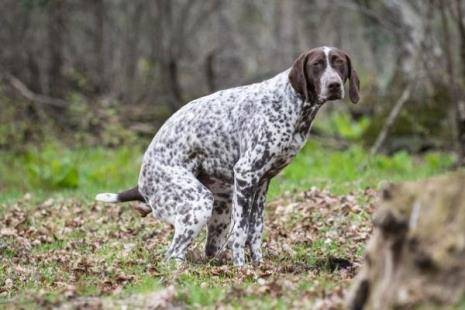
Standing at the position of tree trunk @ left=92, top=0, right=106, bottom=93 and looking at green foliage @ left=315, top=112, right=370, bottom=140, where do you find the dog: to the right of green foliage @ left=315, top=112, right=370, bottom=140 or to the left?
right

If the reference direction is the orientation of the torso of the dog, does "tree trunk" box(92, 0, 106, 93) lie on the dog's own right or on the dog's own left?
on the dog's own left

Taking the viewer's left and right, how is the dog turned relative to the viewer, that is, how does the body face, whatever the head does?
facing to the right of the viewer

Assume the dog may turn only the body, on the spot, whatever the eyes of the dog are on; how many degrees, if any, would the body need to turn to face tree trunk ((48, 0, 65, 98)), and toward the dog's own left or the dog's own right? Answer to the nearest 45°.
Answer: approximately 90° to the dog's own left

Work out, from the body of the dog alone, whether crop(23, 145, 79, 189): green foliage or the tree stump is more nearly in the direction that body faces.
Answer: the tree stump

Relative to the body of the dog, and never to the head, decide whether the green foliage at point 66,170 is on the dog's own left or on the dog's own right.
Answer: on the dog's own left

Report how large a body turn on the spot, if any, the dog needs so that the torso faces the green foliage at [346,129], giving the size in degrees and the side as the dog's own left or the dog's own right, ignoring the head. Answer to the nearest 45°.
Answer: approximately 90° to the dog's own left
